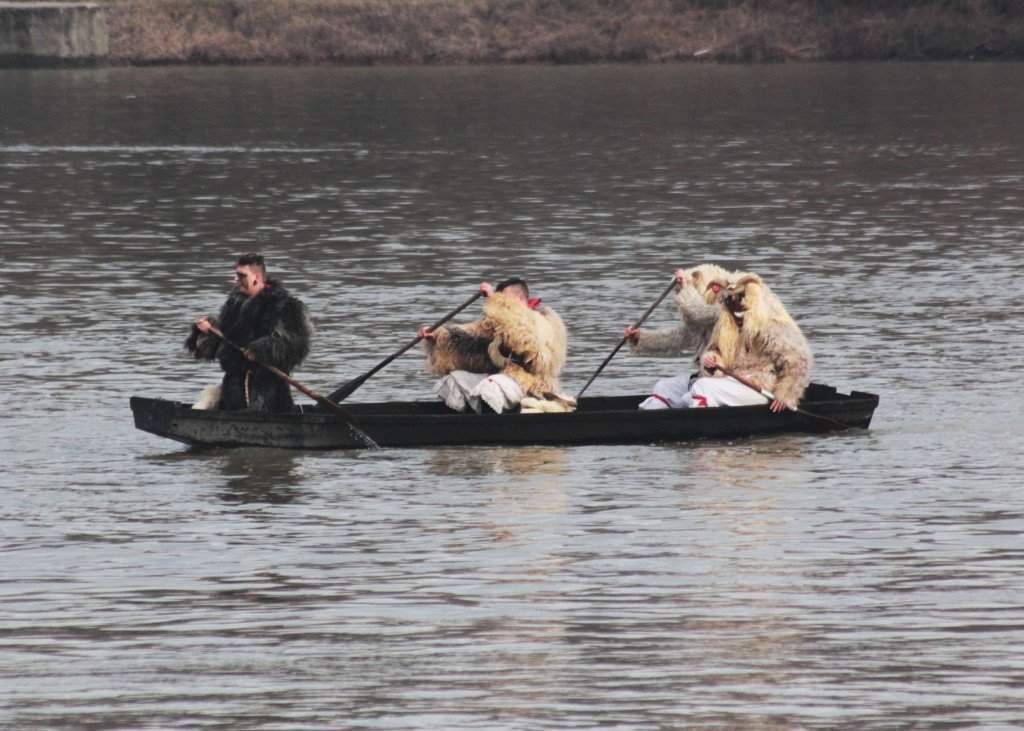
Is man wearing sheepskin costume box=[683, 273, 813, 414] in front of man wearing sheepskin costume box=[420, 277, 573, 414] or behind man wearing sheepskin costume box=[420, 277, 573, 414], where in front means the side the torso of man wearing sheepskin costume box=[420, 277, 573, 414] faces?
behind

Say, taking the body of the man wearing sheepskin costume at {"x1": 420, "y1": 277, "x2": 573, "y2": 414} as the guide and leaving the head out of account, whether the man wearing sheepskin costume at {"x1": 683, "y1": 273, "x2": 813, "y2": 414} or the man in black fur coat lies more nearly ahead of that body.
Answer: the man in black fur coat

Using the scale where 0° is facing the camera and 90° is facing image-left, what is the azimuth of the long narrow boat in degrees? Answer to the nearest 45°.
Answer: approximately 90°

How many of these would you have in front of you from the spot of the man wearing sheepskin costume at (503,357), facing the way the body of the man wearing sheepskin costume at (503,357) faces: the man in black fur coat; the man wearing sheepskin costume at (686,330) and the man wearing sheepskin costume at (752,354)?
1

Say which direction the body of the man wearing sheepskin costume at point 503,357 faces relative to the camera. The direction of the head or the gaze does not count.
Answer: to the viewer's left
